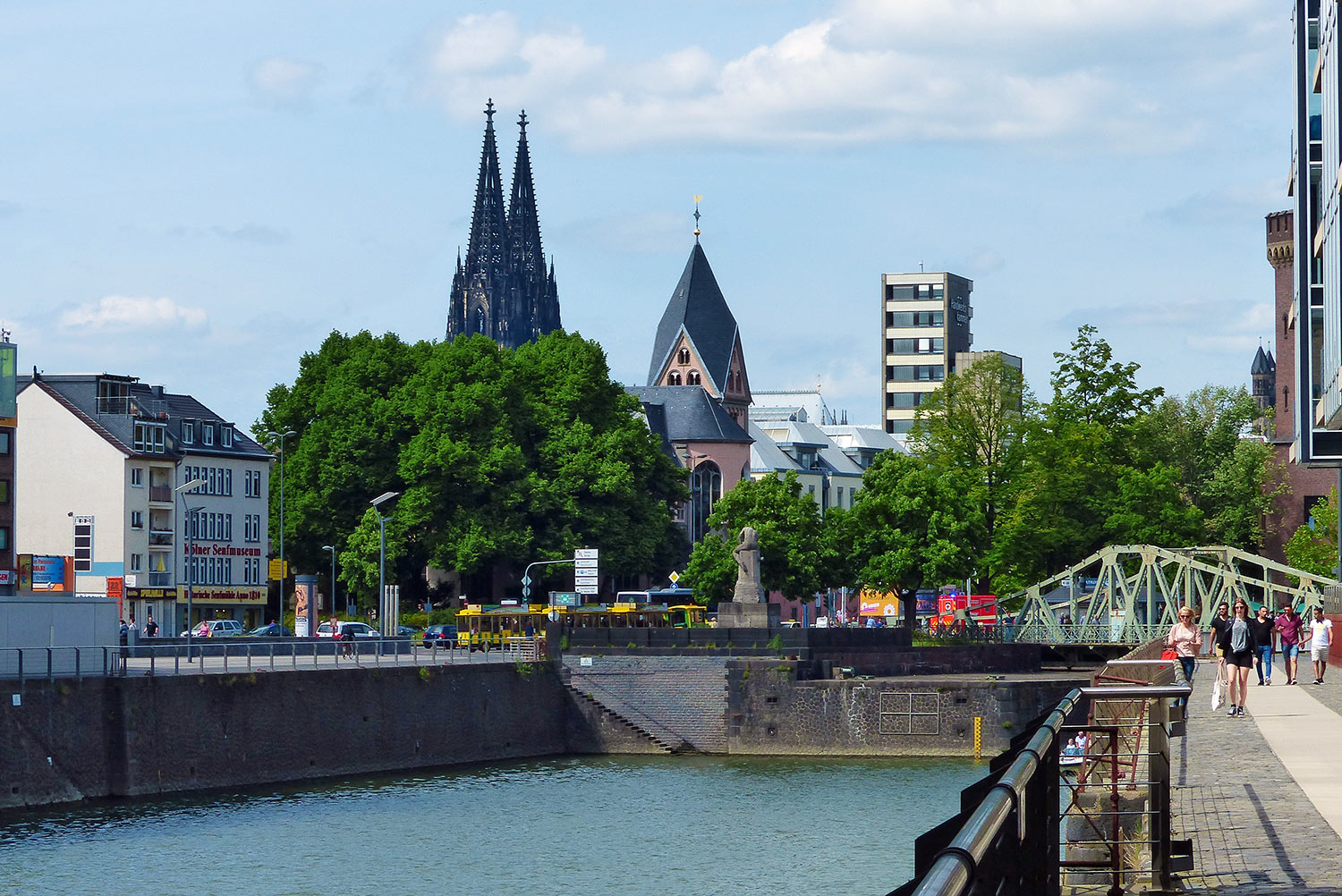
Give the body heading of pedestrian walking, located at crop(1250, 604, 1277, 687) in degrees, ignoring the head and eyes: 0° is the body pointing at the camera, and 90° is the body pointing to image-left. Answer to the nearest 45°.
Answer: approximately 0°

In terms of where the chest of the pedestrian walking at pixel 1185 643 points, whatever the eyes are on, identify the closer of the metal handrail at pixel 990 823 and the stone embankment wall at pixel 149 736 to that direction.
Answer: the metal handrail

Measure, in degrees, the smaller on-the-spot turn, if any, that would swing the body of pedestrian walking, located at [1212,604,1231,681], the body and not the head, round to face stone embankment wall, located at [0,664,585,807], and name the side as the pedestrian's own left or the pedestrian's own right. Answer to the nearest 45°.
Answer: approximately 135° to the pedestrian's own right

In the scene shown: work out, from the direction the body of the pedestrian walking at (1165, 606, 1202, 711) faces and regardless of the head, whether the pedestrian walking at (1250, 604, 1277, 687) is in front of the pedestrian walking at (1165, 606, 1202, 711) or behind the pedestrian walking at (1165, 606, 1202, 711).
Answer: behind

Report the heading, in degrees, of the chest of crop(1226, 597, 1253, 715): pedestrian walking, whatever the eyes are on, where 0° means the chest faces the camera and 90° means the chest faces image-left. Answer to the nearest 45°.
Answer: approximately 0°
